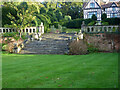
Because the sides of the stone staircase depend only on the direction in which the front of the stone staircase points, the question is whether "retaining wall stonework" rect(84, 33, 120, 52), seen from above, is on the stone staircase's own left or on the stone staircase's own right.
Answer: on the stone staircase's own left

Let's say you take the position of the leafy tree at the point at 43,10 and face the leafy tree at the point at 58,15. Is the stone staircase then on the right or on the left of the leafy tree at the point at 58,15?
right

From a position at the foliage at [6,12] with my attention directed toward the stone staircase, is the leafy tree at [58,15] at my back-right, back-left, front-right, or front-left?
front-left

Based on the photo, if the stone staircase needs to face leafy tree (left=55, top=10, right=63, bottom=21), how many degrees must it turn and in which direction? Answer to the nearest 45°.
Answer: approximately 180°

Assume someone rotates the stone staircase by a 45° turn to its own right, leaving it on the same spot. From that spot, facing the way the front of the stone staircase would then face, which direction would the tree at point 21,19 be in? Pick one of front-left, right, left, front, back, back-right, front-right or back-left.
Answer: right

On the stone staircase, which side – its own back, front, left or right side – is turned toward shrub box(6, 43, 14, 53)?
right

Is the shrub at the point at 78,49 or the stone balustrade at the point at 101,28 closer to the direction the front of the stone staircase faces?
the shrub

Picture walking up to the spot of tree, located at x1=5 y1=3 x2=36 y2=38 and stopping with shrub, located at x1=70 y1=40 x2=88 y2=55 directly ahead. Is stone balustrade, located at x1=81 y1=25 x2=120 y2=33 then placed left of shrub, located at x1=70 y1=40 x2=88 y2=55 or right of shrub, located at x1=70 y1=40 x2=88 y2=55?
left

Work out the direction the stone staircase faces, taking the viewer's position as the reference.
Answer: facing the viewer

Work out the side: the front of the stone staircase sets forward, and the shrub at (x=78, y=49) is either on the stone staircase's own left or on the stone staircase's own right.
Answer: on the stone staircase's own left
